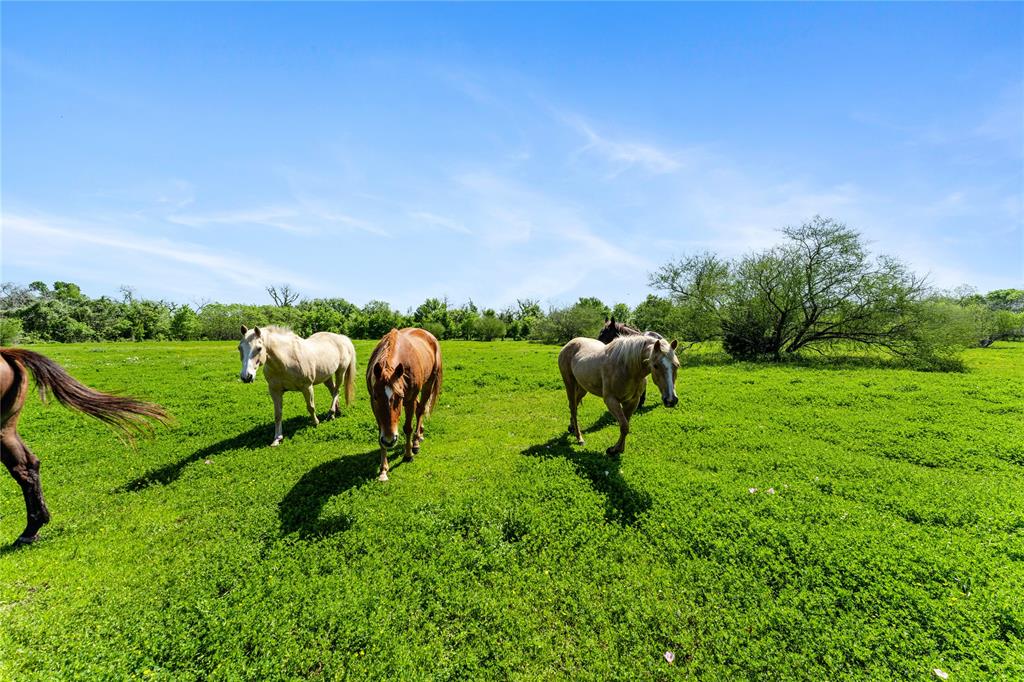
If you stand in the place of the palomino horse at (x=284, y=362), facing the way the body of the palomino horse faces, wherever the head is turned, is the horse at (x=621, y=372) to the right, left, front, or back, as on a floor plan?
left

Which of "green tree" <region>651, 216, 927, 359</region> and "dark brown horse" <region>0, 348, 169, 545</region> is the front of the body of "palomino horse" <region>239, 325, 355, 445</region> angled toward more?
the dark brown horse

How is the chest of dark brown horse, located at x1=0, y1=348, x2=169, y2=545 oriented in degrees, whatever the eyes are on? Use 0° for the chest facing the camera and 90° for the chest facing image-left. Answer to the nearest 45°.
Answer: approximately 90°

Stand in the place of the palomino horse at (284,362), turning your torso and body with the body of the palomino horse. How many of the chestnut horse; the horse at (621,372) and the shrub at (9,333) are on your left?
2

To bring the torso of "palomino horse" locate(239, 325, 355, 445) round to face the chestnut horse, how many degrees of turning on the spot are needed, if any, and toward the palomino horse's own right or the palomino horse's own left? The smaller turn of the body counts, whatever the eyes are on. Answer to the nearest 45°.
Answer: approximately 90° to the palomino horse's own left

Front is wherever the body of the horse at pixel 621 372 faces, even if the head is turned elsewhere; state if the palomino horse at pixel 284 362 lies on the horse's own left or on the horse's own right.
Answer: on the horse's own right

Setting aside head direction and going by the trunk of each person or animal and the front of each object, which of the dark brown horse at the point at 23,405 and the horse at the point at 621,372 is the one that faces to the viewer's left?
the dark brown horse

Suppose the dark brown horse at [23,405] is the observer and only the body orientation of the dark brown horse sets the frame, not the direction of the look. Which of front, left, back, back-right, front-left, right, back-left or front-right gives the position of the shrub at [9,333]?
right

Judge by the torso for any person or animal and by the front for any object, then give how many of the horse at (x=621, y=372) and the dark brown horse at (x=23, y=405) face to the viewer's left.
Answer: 1

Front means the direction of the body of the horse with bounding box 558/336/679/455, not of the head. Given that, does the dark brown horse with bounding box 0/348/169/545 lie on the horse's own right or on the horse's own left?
on the horse's own right

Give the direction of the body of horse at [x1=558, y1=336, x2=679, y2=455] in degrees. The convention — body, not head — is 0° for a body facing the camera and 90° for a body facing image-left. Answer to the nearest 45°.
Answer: approximately 315°

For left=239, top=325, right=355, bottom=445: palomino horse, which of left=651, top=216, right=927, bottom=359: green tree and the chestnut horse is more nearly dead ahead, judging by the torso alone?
the chestnut horse
